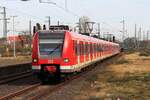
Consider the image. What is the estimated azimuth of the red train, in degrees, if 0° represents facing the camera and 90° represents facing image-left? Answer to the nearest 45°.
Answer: approximately 45°
